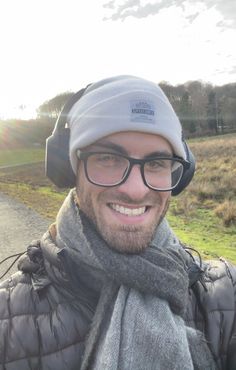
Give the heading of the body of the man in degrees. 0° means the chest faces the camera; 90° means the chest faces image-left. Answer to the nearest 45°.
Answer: approximately 0°
